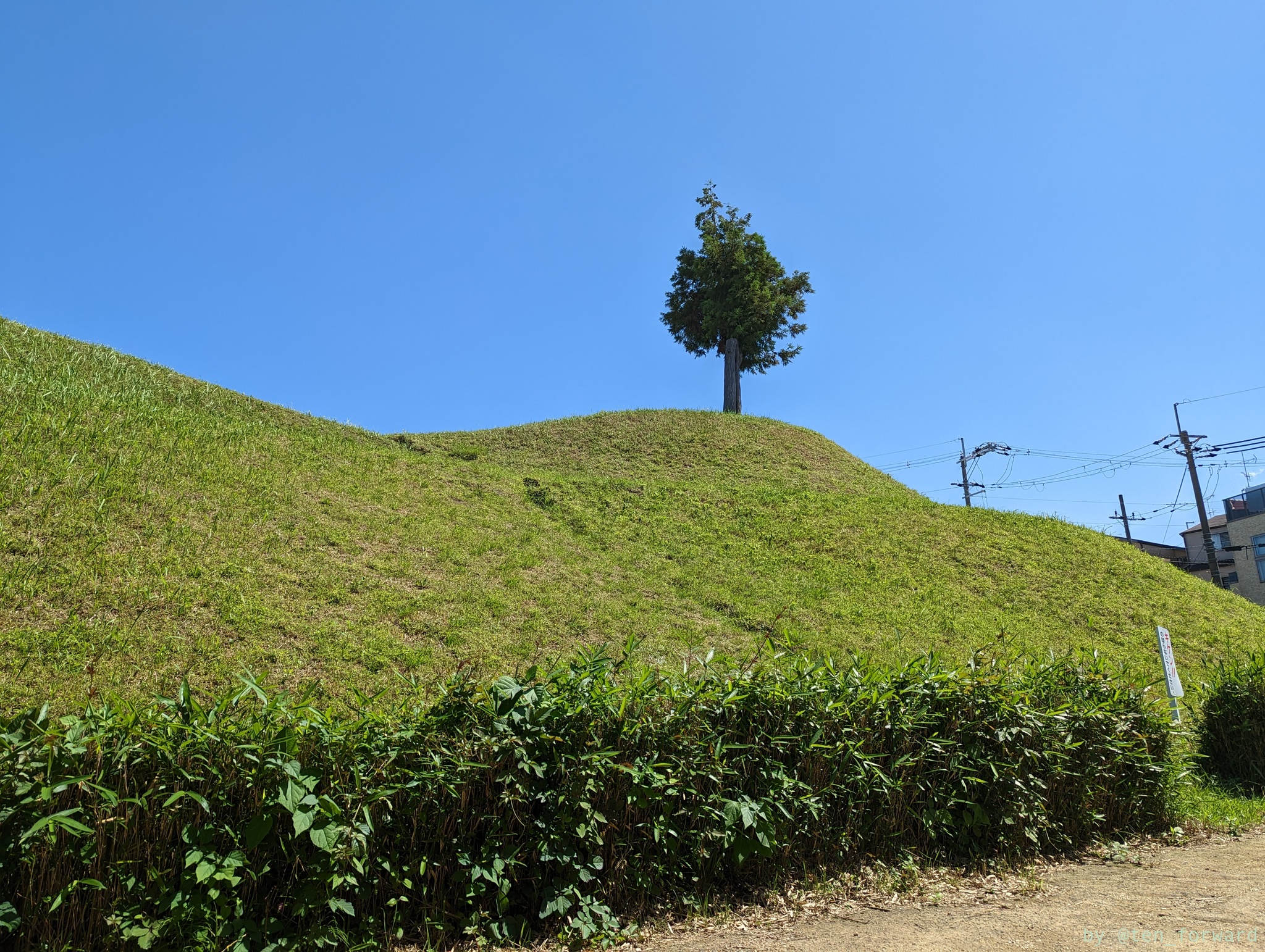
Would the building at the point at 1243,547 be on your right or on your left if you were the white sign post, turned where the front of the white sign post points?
on your left

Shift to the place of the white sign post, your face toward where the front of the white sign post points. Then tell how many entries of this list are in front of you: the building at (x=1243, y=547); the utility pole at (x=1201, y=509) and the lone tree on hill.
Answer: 0

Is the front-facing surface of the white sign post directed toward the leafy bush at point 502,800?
no

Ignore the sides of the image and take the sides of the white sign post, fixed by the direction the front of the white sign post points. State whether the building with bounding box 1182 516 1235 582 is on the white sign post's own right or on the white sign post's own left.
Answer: on the white sign post's own left

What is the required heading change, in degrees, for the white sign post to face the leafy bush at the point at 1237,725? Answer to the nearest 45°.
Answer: approximately 90° to its left

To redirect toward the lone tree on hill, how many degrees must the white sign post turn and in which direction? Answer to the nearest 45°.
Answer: approximately 180°

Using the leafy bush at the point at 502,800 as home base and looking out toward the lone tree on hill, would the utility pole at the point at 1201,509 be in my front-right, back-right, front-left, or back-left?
front-right

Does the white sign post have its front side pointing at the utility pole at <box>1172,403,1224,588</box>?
no

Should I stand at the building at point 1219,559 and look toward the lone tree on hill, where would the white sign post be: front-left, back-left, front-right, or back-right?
front-left

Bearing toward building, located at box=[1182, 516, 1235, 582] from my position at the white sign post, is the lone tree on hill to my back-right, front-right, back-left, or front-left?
front-left

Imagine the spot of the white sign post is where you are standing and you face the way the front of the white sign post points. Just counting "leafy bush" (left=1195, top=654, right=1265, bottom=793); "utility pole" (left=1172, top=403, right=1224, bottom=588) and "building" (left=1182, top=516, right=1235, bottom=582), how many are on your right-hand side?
0
